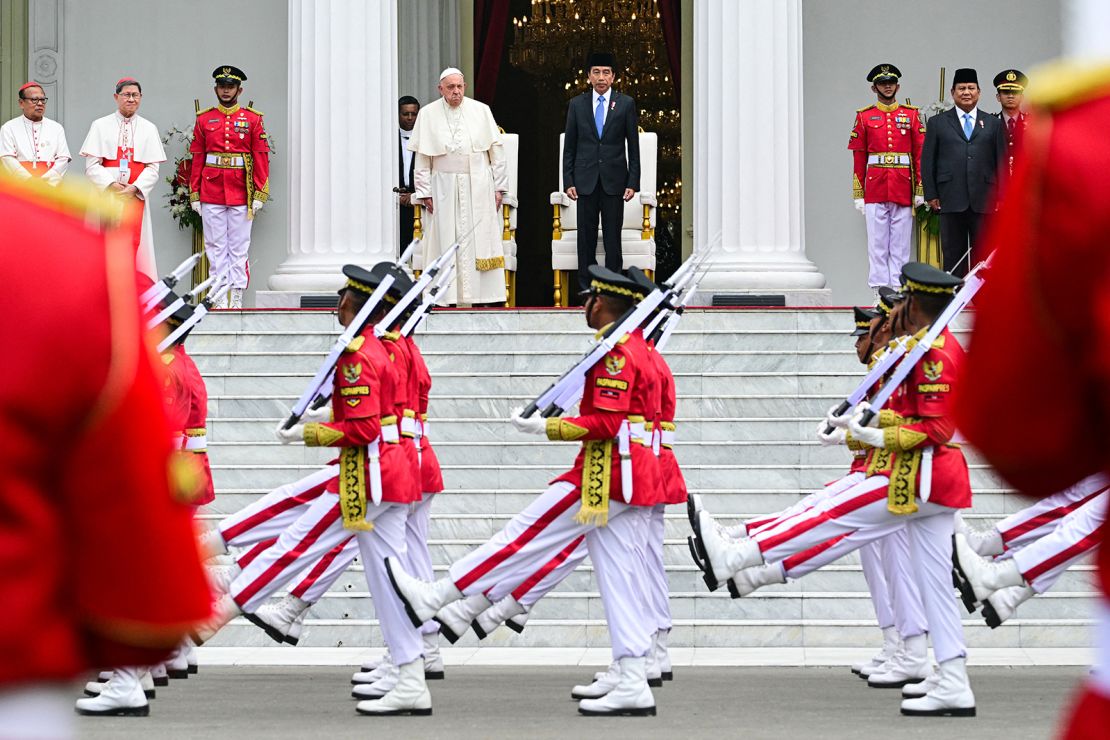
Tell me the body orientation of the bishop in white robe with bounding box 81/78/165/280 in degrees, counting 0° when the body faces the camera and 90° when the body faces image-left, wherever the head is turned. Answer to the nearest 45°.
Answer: approximately 0°

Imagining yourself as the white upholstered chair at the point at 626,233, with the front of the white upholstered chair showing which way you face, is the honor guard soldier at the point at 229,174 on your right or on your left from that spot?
on your right

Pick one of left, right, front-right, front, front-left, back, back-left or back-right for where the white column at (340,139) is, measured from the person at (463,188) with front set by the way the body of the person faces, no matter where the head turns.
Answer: right

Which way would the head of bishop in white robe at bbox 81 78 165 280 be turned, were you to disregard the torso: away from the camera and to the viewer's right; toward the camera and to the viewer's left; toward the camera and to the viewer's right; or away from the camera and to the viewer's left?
toward the camera and to the viewer's right

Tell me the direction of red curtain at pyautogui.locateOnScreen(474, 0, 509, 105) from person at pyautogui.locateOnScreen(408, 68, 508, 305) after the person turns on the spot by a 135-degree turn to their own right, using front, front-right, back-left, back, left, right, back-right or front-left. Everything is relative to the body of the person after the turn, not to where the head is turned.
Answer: front-right
